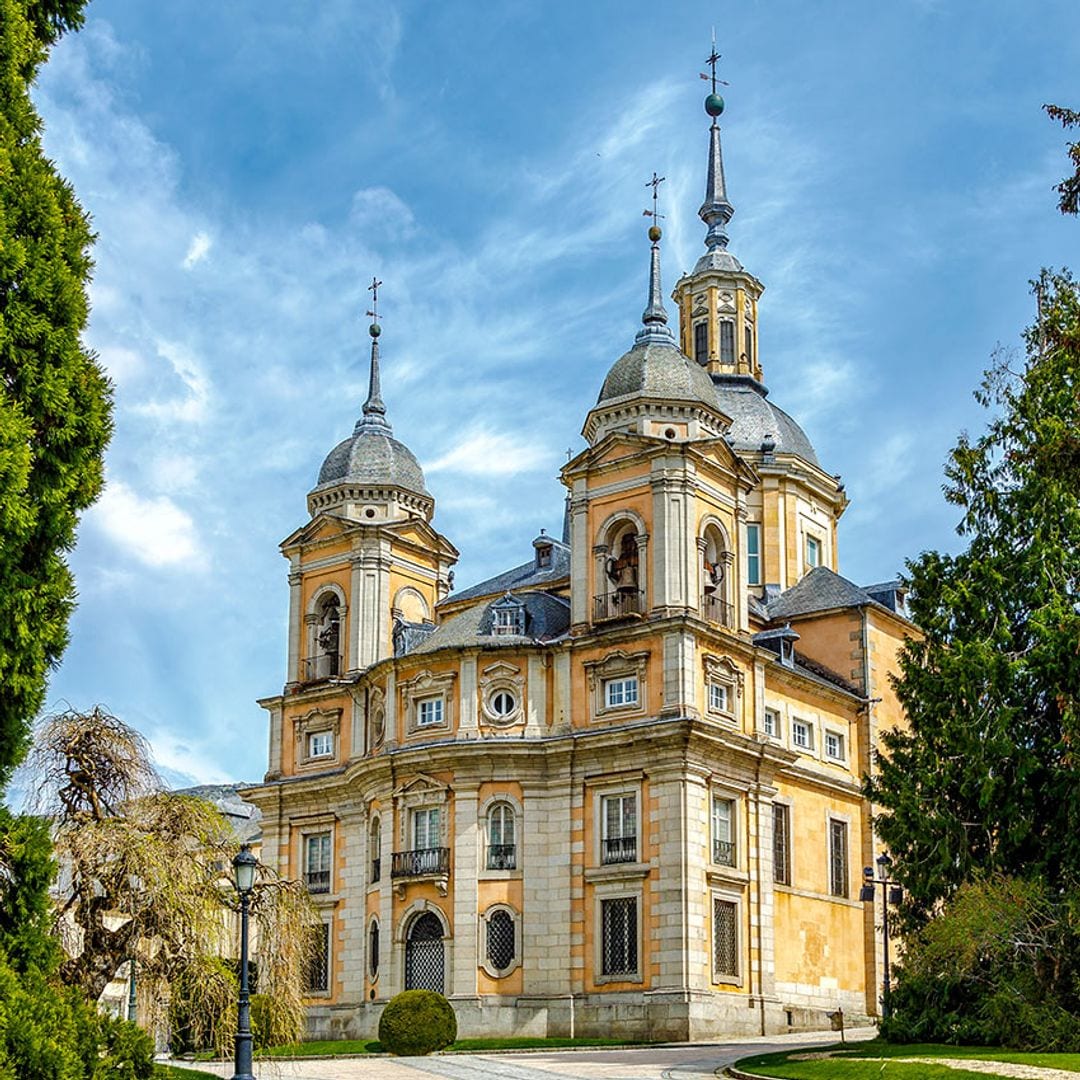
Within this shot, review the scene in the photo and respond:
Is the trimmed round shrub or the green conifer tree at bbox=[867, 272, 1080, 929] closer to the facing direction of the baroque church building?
the trimmed round shrub

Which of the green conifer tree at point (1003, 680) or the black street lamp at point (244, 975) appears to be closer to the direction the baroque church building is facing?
the black street lamp

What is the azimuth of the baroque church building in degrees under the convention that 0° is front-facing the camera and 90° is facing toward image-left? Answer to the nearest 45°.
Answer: approximately 45°

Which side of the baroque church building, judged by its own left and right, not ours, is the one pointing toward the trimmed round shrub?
front

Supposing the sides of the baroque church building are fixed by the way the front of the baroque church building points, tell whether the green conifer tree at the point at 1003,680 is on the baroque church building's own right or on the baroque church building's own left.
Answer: on the baroque church building's own left

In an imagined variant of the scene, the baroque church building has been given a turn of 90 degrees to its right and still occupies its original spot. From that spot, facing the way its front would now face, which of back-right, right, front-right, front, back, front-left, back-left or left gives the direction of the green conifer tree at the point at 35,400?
back-left

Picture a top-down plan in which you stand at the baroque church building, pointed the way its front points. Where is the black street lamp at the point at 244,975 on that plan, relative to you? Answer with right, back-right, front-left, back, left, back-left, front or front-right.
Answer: front-left
